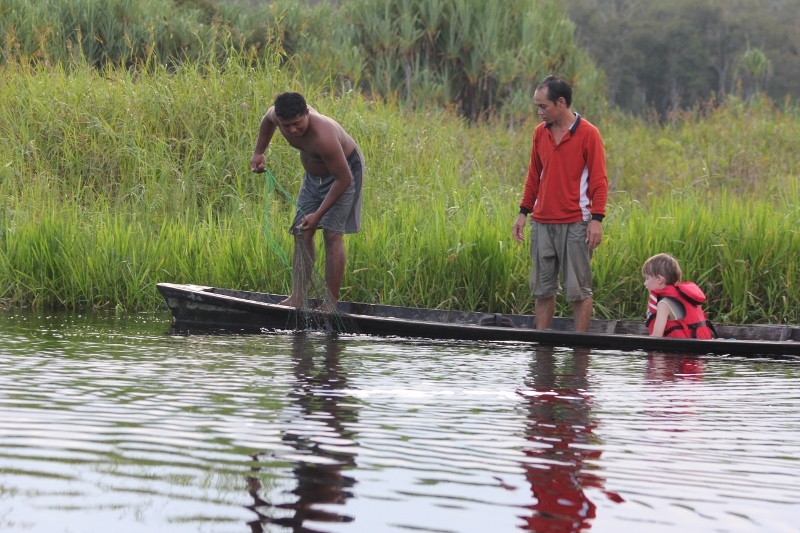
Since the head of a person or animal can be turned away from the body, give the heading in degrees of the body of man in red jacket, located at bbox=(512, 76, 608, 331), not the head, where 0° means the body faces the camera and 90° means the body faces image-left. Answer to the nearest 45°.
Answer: approximately 45°

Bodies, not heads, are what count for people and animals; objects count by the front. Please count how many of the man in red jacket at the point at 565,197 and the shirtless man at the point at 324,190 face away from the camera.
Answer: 0

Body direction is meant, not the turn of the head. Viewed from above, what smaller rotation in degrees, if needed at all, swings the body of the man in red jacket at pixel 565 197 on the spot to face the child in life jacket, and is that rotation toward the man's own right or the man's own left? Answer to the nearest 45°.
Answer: approximately 135° to the man's own left

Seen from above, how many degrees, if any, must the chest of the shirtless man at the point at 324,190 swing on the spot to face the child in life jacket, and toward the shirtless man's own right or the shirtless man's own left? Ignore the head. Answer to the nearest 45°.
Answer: approximately 90° to the shirtless man's own left
